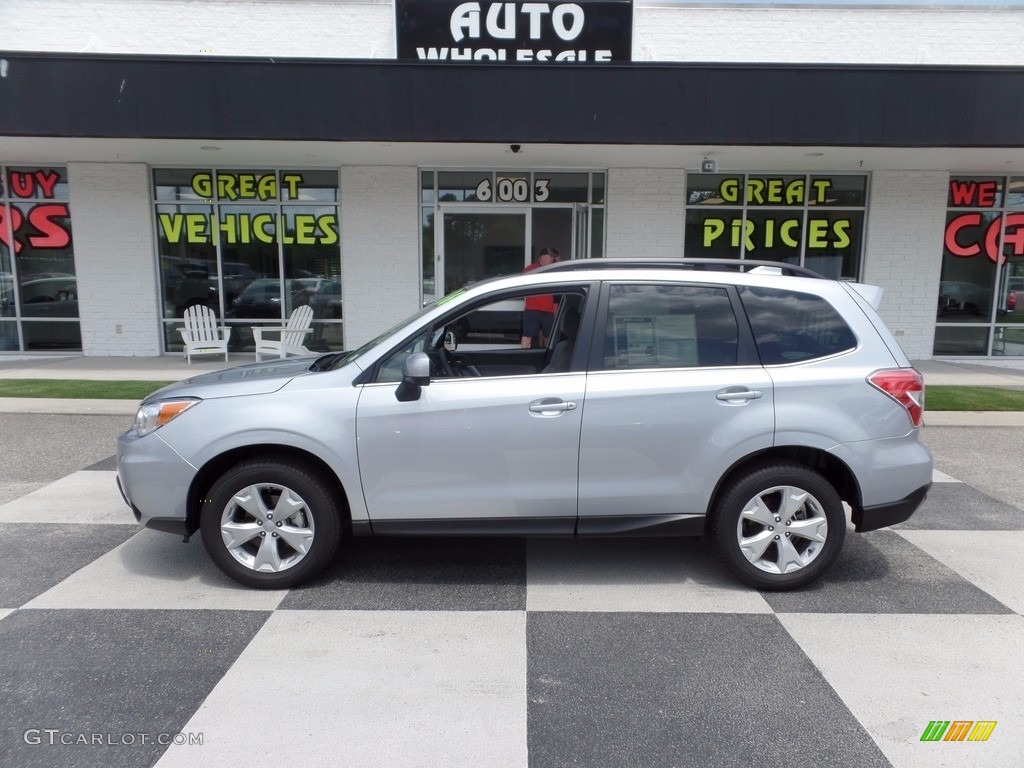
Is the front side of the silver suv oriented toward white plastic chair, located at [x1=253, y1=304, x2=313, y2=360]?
no

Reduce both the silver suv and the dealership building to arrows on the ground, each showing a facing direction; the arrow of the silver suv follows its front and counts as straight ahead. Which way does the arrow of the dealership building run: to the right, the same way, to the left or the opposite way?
to the left

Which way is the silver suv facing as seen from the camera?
to the viewer's left

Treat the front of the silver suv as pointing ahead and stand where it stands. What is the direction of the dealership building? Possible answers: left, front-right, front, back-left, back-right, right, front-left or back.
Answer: right

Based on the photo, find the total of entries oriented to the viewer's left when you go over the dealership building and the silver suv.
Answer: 1

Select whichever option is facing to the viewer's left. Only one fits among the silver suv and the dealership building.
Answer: the silver suv

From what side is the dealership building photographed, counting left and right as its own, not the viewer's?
front

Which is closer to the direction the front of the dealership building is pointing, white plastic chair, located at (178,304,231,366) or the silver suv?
the silver suv

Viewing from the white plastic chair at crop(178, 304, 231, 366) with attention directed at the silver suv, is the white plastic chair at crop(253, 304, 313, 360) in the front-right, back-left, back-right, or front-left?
front-left

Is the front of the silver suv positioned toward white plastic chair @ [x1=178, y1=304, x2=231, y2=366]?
no

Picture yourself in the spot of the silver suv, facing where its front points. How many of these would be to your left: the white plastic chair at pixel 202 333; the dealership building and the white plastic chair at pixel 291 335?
0

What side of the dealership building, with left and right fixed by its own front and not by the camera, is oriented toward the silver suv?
front
